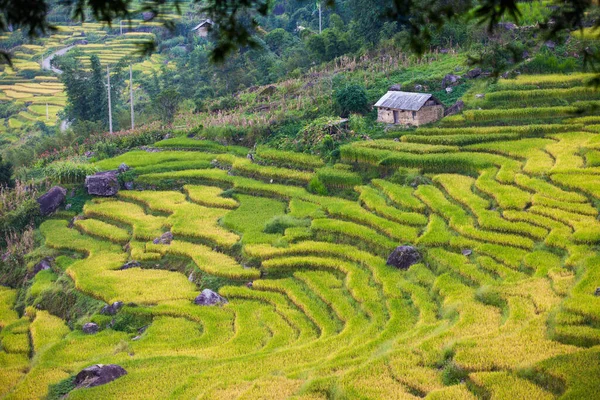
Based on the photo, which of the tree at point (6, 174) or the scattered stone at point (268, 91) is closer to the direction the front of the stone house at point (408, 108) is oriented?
the tree

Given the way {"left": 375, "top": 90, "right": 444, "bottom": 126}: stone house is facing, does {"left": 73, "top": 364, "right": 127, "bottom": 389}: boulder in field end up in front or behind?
in front

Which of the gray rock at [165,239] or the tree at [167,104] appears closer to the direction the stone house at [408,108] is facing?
the gray rock

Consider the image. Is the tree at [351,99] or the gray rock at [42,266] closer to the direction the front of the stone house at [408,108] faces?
the gray rock

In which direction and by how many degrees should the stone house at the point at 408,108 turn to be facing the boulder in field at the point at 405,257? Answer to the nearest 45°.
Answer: approximately 45° to its left

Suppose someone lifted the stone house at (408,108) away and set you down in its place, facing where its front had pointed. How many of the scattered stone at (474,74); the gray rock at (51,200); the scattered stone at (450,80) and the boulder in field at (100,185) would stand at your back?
2

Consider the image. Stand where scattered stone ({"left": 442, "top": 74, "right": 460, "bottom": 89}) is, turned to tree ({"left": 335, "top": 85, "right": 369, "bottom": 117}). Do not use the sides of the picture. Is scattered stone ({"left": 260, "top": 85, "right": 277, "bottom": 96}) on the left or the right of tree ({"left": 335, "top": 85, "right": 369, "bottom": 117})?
right

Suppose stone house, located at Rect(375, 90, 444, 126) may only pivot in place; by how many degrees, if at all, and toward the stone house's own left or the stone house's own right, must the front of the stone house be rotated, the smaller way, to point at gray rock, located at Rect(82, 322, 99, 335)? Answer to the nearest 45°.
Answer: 0° — it already faces it

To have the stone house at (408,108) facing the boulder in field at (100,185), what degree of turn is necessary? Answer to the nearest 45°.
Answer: approximately 45° to its right

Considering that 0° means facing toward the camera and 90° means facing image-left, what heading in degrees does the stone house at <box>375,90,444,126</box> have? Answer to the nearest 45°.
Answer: approximately 45°

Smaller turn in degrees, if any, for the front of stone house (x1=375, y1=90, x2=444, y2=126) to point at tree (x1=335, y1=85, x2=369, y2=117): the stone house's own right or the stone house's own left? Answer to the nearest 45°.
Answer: approximately 90° to the stone house's own right

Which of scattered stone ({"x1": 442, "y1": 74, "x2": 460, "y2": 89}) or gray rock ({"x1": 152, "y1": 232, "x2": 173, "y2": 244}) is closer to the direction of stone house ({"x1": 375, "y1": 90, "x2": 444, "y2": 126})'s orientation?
the gray rock

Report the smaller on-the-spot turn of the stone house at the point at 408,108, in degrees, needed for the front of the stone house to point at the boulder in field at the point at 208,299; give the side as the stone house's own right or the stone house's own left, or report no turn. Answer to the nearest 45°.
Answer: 0° — it already faces it

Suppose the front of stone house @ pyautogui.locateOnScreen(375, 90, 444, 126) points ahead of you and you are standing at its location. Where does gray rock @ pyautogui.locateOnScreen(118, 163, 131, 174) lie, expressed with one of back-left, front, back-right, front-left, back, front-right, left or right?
front-right

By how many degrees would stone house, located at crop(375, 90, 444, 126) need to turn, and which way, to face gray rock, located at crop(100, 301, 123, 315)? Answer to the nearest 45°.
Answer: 0° — it already faces it
